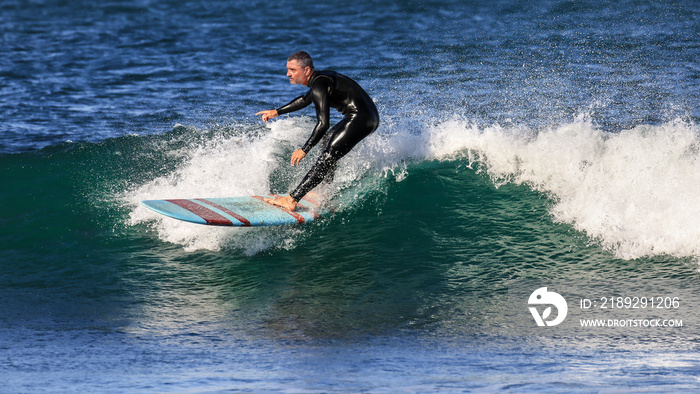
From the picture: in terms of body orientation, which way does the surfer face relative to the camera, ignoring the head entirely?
to the viewer's left

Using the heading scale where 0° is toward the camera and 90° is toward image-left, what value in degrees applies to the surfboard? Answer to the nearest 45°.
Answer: approximately 90°
